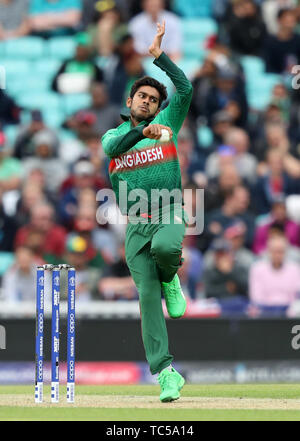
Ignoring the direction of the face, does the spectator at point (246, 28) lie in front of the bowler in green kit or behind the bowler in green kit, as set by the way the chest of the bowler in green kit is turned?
behind

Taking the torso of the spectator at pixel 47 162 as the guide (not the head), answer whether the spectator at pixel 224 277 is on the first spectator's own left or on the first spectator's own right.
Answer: on the first spectator's own left

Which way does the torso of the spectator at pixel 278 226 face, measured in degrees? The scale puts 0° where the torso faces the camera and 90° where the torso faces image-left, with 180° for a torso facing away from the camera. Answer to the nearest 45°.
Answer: approximately 0°

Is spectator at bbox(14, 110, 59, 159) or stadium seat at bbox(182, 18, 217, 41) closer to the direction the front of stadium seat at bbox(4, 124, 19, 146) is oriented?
the spectator
